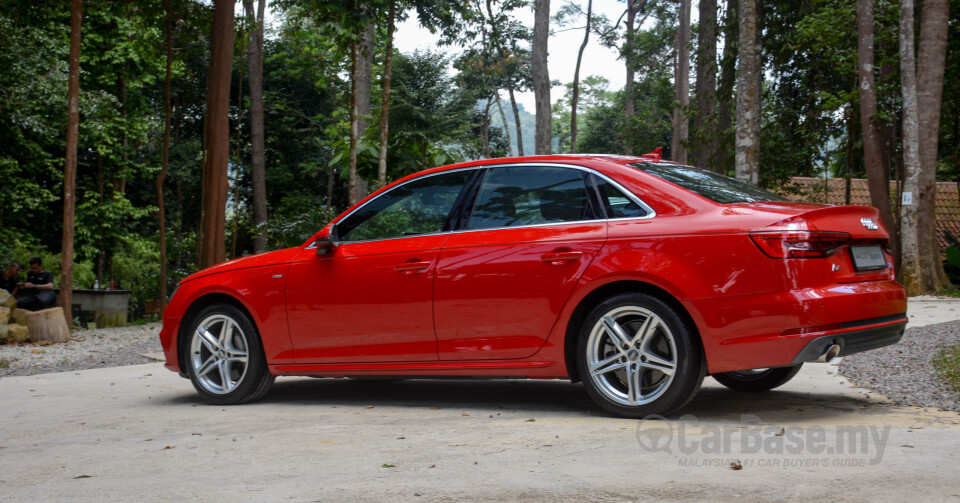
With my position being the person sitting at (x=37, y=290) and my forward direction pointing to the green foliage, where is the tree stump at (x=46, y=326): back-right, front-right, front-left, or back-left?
back-right

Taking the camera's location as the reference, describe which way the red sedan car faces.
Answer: facing away from the viewer and to the left of the viewer

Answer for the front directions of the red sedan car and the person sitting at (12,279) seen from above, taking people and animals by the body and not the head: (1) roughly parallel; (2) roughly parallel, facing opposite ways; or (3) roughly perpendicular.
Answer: roughly perpendicular
